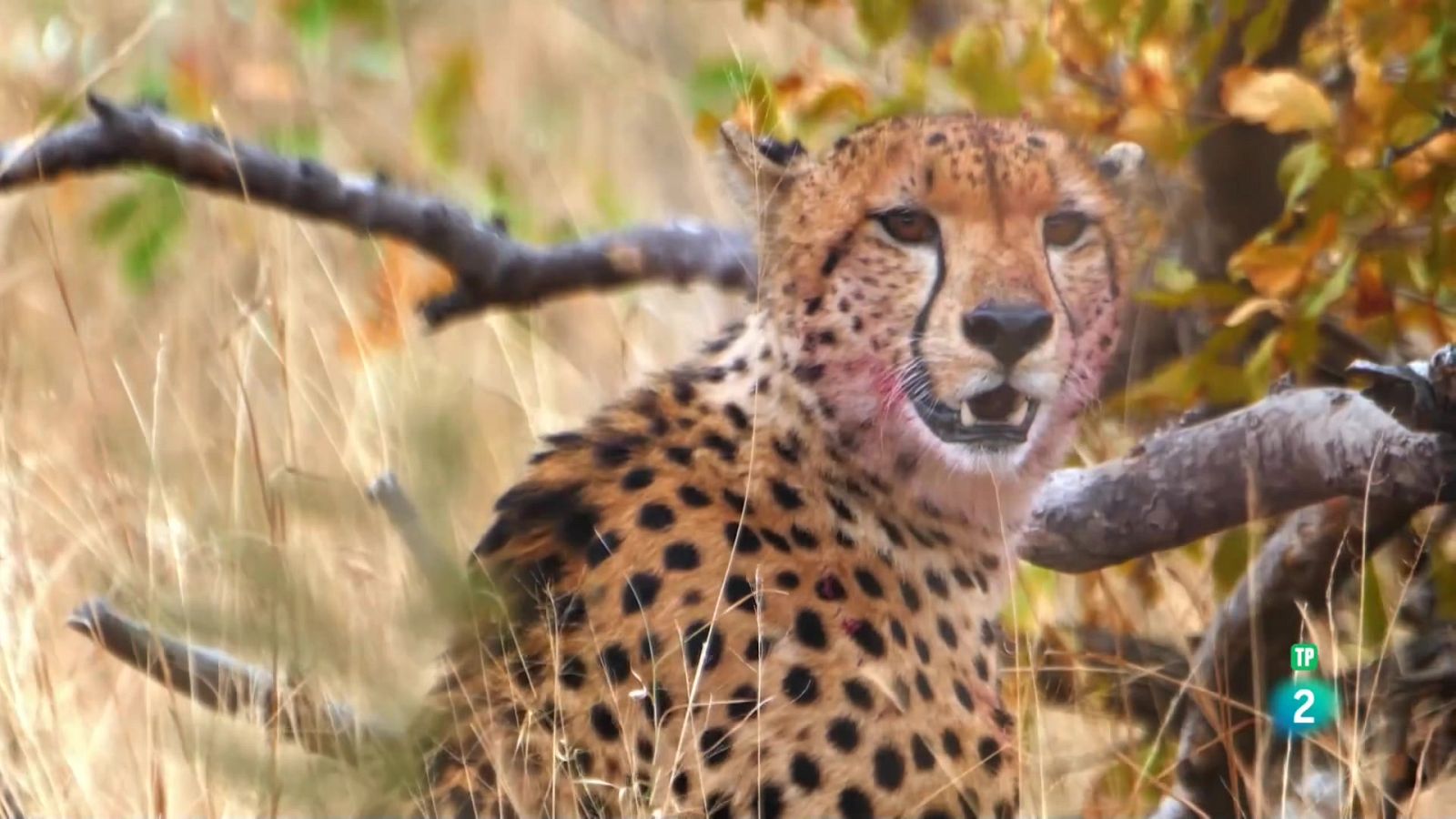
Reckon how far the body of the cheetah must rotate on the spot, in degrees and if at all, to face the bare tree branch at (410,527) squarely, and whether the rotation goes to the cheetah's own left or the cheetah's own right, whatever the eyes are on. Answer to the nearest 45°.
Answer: approximately 135° to the cheetah's own right

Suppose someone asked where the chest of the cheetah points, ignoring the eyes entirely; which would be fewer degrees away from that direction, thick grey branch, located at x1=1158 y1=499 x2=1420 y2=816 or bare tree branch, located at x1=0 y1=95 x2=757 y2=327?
the thick grey branch

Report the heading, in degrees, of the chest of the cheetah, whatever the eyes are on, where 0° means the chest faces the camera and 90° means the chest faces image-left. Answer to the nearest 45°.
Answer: approximately 315°

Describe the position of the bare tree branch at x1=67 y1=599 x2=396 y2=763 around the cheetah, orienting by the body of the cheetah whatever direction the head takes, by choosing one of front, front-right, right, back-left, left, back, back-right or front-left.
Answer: back-right

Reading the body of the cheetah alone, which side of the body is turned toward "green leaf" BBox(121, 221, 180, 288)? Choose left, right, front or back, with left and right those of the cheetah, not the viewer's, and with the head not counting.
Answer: back

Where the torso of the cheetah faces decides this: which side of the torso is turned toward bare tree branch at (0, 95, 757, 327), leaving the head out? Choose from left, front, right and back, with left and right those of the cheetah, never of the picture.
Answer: back

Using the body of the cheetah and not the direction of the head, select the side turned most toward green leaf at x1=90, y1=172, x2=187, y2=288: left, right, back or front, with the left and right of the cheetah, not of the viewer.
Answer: back

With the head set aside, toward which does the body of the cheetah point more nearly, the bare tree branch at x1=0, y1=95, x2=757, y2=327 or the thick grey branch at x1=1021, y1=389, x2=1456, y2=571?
the thick grey branch
